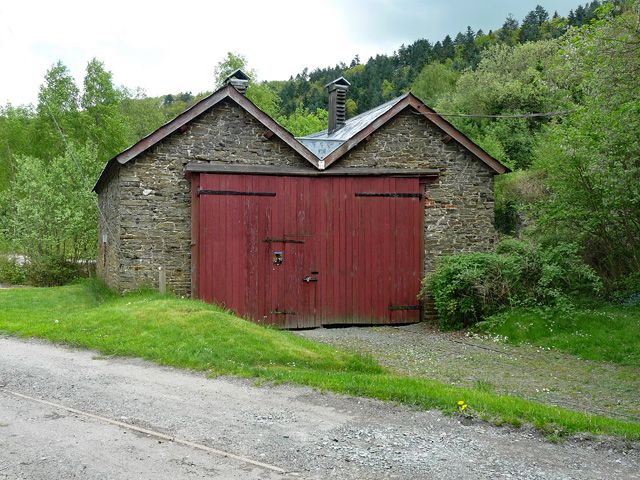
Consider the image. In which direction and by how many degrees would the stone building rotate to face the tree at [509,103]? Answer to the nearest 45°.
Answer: approximately 135° to its left

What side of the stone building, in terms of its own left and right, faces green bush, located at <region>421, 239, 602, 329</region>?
left

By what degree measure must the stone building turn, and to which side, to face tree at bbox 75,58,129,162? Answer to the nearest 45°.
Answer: approximately 135° to its right

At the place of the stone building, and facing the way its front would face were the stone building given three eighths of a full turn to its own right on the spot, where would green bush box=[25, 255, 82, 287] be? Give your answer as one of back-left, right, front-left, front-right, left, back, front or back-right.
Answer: front

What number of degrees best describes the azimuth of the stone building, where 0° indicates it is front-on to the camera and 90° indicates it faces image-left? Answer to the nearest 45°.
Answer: approximately 0°

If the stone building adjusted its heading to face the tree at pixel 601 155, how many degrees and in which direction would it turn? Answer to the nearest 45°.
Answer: approximately 90° to its left

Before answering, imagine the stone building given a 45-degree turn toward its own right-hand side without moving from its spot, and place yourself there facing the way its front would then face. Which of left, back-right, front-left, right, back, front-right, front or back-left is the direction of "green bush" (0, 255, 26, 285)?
right

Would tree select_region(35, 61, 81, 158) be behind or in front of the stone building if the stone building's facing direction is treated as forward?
behind

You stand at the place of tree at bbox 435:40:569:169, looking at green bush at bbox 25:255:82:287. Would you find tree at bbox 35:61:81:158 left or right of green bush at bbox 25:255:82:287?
right

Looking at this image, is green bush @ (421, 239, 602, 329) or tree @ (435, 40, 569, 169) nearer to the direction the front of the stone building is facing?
the green bush
